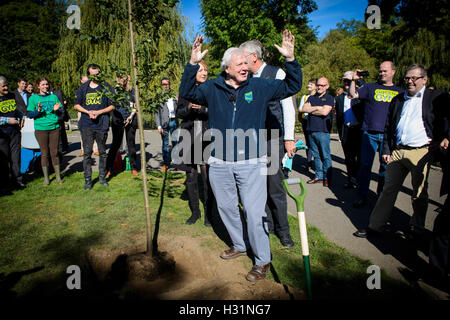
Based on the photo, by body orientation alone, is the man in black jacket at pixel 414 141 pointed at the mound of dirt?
yes

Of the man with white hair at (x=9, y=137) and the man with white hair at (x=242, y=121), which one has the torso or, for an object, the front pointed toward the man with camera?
the man with white hair at (x=9, y=137)

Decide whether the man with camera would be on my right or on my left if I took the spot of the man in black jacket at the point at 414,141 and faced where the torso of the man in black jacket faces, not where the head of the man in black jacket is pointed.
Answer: on my right

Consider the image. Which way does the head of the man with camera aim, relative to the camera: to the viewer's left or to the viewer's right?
to the viewer's left

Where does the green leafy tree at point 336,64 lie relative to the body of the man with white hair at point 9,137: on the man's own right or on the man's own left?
on the man's own left

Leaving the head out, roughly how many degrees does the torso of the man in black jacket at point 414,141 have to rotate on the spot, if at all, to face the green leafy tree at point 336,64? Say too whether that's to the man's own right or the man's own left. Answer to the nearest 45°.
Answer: approximately 135° to the man's own right
